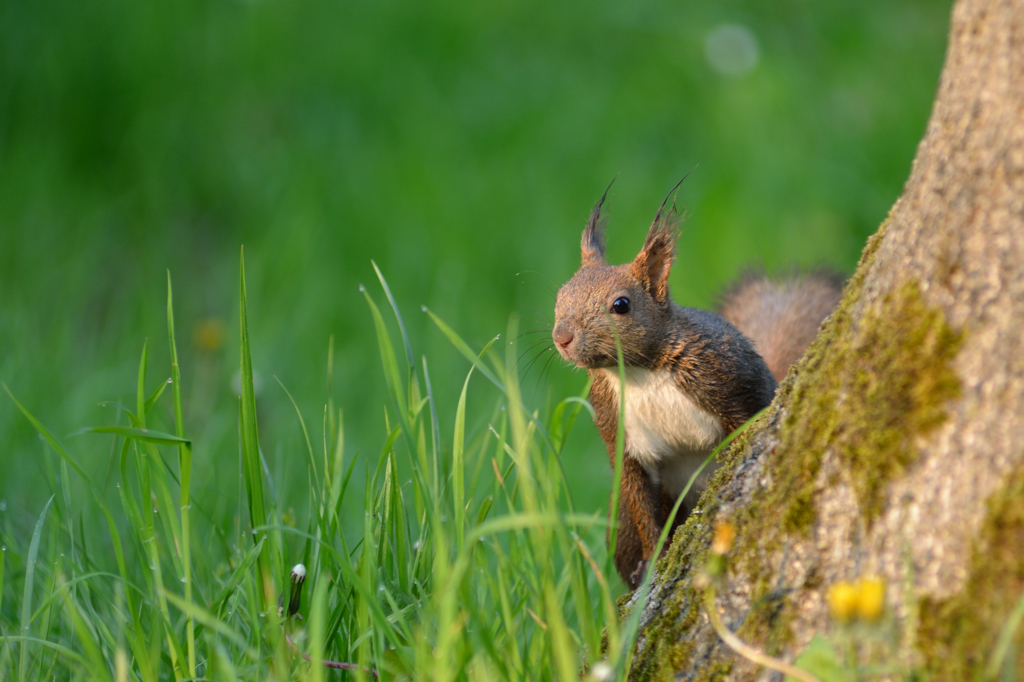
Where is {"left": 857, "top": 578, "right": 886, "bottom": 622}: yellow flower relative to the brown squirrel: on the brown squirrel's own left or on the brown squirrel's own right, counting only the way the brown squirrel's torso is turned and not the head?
on the brown squirrel's own left

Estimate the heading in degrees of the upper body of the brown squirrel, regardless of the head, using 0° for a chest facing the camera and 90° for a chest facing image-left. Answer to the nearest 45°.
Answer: approximately 45°

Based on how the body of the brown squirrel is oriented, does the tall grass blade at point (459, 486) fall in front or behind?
in front

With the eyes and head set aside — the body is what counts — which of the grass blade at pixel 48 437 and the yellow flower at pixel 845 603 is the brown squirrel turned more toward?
the grass blade

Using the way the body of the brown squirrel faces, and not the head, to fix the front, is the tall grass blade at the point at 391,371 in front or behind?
in front

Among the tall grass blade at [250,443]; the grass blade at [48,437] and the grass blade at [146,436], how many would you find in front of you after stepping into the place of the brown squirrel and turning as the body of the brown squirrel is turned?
3

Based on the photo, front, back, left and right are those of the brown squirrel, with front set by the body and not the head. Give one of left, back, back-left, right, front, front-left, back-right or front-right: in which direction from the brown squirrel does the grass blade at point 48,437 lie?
front

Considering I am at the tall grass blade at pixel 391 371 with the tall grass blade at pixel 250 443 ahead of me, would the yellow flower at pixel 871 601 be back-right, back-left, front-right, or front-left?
back-left

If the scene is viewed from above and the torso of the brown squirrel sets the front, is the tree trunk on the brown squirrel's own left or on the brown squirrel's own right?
on the brown squirrel's own left

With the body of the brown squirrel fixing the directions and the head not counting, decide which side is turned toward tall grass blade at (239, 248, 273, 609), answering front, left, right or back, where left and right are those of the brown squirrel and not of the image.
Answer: front

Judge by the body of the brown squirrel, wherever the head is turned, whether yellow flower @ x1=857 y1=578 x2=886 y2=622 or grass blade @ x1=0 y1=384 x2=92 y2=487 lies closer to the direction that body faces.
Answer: the grass blade
